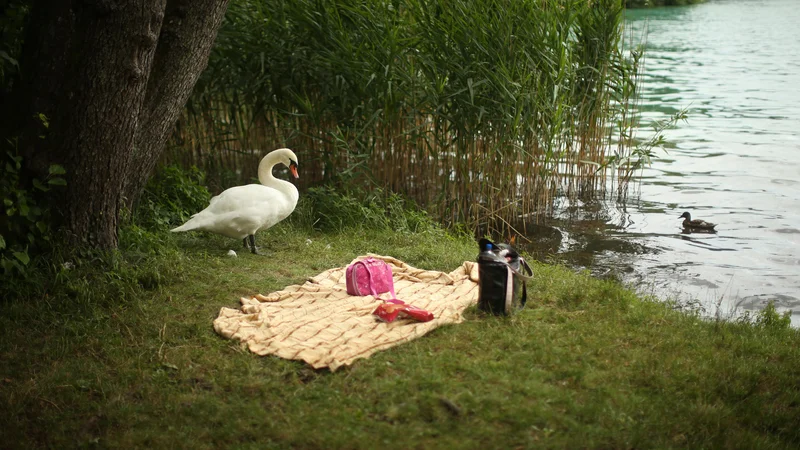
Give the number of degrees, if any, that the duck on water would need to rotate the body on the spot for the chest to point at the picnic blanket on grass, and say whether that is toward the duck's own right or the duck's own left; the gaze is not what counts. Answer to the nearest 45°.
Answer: approximately 45° to the duck's own left

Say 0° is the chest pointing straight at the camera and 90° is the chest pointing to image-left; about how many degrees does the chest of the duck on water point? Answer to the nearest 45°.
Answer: approximately 90°

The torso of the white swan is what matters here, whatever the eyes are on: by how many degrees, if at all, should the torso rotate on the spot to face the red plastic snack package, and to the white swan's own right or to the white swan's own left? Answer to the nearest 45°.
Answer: approximately 45° to the white swan's own right

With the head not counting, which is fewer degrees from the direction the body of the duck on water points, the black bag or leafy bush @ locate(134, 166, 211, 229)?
the leafy bush

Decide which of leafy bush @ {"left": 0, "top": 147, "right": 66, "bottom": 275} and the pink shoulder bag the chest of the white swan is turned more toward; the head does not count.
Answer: the pink shoulder bag

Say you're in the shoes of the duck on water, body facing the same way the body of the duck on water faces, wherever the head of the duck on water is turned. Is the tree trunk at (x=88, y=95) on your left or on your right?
on your left

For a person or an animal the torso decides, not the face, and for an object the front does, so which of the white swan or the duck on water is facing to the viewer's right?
the white swan

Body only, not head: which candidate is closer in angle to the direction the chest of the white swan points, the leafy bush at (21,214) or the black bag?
the black bag

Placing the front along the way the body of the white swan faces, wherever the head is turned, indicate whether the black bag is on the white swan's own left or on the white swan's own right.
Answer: on the white swan's own right

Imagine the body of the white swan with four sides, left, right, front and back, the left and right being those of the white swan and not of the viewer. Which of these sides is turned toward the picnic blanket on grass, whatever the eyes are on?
right

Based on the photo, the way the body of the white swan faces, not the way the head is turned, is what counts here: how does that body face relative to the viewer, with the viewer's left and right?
facing to the right of the viewer

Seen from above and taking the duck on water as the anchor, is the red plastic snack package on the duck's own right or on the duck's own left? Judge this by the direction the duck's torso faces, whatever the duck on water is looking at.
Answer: on the duck's own left

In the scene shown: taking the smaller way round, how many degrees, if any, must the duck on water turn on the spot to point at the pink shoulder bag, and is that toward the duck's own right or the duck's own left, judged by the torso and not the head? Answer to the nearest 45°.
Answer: approximately 45° to the duck's own left

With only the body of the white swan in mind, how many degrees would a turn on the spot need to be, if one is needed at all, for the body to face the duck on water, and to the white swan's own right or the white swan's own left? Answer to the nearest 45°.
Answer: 0° — it already faces it

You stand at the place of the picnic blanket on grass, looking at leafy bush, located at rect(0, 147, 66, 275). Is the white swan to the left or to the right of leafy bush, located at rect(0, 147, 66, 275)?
right

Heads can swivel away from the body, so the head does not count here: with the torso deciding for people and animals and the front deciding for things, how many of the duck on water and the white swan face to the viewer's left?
1
